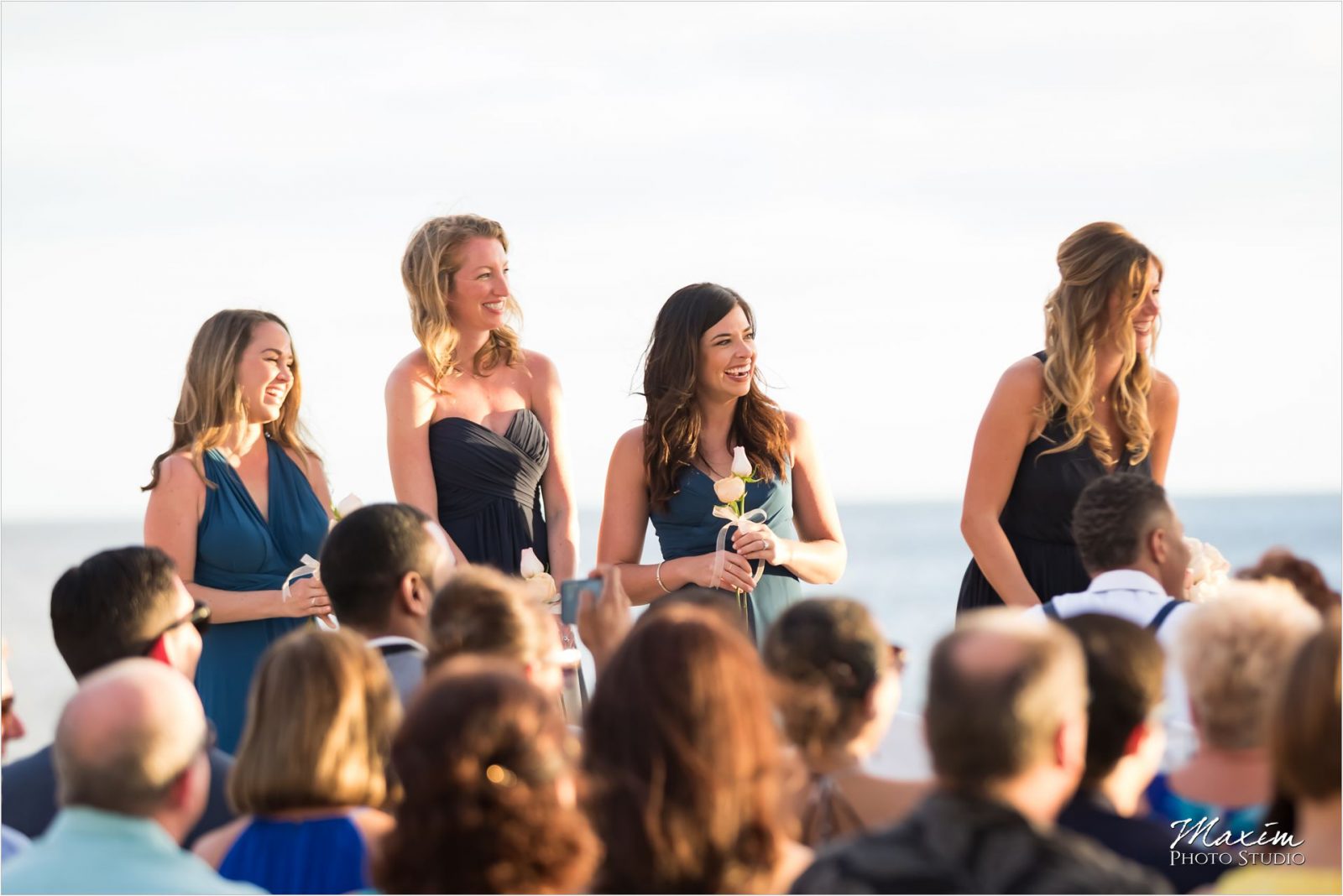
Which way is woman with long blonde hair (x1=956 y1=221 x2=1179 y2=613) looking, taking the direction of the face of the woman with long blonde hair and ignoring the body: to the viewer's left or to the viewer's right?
to the viewer's right

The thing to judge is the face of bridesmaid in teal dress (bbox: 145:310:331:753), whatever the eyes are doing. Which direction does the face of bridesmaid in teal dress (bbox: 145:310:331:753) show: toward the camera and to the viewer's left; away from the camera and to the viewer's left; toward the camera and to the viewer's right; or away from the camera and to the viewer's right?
toward the camera and to the viewer's right

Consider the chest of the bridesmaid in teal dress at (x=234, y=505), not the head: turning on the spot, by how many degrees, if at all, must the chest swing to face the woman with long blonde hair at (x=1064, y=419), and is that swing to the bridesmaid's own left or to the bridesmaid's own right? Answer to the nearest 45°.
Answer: approximately 45° to the bridesmaid's own left

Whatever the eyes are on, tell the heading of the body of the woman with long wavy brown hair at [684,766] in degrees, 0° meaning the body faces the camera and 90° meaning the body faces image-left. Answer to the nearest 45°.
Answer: approximately 180°

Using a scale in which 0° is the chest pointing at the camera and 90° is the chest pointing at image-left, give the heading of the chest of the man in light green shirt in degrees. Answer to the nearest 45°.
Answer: approximately 225°

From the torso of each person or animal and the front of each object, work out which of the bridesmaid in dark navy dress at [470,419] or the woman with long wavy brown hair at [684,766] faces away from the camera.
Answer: the woman with long wavy brown hair

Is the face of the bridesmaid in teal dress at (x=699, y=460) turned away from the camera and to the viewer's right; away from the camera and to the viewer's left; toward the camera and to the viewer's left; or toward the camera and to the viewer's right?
toward the camera and to the viewer's right

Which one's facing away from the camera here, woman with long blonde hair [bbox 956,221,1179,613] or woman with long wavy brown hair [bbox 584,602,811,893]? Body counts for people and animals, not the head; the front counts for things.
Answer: the woman with long wavy brown hair

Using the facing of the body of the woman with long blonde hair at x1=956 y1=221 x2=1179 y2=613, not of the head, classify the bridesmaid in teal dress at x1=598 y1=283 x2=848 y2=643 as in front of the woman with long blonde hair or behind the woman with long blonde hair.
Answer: behind

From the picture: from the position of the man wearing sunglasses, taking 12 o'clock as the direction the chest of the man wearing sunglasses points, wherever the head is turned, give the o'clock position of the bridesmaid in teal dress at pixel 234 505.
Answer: The bridesmaid in teal dress is roughly at 11 o'clock from the man wearing sunglasses.

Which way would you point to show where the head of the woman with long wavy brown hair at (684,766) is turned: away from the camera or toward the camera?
away from the camera
